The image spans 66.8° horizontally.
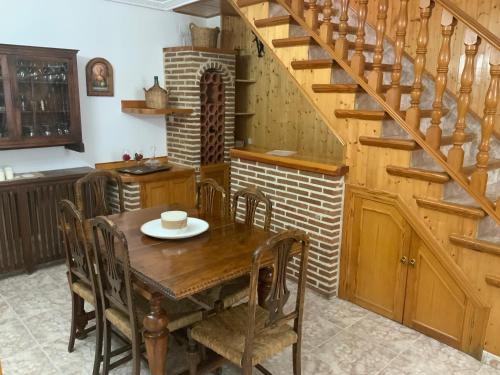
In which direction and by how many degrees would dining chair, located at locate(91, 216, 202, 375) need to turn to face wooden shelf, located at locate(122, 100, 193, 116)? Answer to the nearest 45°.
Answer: approximately 45° to its left

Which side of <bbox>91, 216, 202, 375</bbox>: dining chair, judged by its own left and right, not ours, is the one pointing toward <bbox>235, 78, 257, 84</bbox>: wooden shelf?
front

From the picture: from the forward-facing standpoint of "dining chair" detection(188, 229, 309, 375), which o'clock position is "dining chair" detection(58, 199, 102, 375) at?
"dining chair" detection(58, 199, 102, 375) is roughly at 11 o'clock from "dining chair" detection(188, 229, 309, 375).

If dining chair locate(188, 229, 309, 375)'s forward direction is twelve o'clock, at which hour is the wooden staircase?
The wooden staircase is roughly at 3 o'clock from the dining chair.

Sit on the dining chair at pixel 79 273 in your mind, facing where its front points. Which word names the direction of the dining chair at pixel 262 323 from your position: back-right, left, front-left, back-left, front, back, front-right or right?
right

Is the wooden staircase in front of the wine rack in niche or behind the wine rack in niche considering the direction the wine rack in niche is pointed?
in front

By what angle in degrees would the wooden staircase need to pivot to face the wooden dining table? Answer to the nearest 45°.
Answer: approximately 90° to its right

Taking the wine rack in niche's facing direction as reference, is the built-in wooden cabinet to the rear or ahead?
ahead

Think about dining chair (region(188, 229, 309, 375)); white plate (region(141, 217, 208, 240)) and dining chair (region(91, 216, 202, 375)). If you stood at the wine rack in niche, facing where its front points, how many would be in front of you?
3
